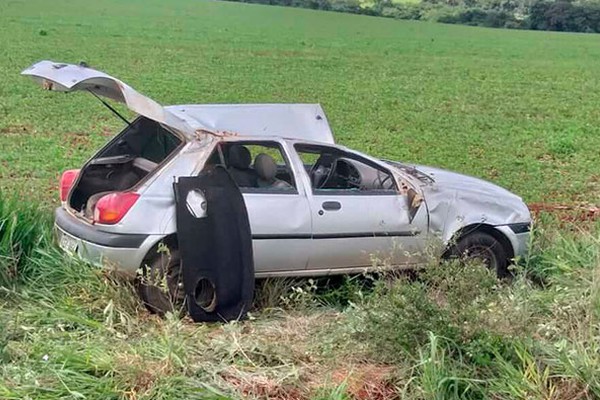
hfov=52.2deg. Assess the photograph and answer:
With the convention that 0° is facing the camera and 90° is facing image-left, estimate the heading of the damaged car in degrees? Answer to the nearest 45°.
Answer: approximately 225°
